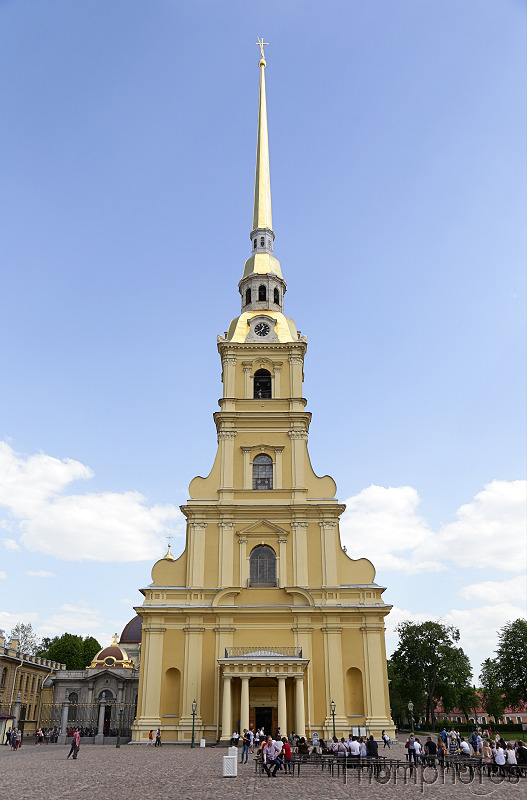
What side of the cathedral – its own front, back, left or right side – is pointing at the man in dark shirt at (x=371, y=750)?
front

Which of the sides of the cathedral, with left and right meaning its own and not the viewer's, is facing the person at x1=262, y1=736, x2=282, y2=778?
front

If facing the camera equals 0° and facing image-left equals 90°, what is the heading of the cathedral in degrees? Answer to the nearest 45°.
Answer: approximately 0°

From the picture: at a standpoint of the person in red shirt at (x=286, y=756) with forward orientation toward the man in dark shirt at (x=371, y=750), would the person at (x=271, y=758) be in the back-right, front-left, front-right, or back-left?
back-right

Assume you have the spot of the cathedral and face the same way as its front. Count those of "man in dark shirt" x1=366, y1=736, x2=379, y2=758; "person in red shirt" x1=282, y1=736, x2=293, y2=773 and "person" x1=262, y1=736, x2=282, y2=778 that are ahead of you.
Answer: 3
